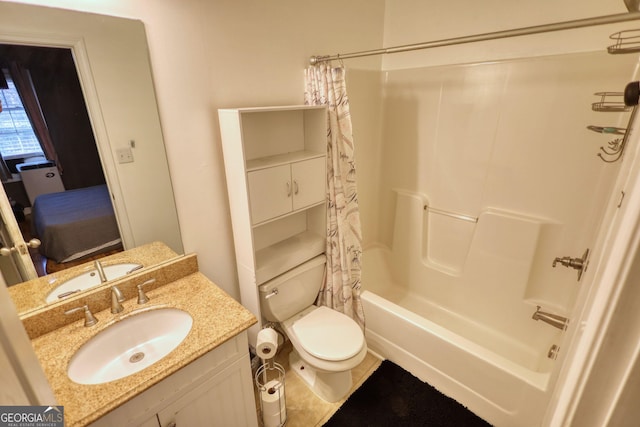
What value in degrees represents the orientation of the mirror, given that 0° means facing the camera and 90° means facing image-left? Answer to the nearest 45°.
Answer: approximately 315°

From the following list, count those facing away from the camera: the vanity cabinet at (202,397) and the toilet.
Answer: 0

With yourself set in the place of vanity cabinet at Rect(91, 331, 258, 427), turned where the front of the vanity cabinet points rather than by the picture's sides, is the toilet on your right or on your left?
on your left

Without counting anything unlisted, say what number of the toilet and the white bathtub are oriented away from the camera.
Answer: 0

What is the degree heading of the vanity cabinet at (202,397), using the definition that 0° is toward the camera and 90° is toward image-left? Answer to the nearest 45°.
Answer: approximately 315°

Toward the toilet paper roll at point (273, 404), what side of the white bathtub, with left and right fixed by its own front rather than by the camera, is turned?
front

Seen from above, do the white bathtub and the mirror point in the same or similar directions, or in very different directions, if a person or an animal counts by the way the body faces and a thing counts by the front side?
very different directions

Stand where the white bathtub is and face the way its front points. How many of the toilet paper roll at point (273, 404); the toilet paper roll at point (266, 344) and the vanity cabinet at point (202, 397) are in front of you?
3

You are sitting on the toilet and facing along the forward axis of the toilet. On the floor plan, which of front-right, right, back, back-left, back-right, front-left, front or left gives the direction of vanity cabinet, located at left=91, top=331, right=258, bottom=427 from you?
right

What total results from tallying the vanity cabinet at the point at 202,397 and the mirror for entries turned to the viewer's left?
0

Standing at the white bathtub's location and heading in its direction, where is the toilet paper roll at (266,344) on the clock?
The toilet paper roll is roughly at 12 o'clock from the white bathtub.
